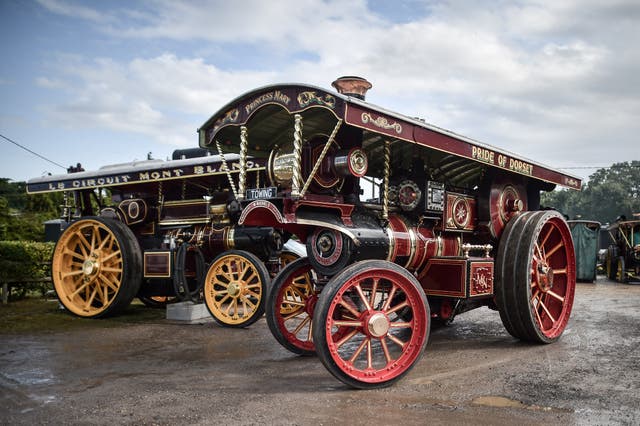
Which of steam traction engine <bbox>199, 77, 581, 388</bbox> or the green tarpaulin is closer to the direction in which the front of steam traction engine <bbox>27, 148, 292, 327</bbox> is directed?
the steam traction engine

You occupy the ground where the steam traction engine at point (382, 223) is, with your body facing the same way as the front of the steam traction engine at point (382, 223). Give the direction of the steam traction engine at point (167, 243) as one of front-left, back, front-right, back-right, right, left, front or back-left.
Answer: right

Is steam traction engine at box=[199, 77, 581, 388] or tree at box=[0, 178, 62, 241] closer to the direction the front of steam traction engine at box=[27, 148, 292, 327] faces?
the steam traction engine

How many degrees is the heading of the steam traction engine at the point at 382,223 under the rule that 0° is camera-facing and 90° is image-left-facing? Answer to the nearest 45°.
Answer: approximately 45°

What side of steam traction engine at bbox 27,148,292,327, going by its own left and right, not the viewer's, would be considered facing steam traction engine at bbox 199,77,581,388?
front

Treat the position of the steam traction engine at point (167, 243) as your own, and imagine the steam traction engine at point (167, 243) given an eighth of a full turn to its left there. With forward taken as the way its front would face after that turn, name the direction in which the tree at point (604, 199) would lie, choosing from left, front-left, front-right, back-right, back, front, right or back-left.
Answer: front-left

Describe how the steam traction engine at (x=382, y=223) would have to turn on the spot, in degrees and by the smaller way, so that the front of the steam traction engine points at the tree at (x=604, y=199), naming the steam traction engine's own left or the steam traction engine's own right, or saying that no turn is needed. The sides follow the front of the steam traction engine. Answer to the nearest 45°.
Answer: approximately 135° to the steam traction engine's own right

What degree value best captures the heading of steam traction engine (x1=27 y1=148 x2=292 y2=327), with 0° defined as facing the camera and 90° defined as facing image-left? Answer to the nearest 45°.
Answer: approximately 315°

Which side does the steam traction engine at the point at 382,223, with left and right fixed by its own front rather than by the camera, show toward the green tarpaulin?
back

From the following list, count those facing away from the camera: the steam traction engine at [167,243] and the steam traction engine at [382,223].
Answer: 0
